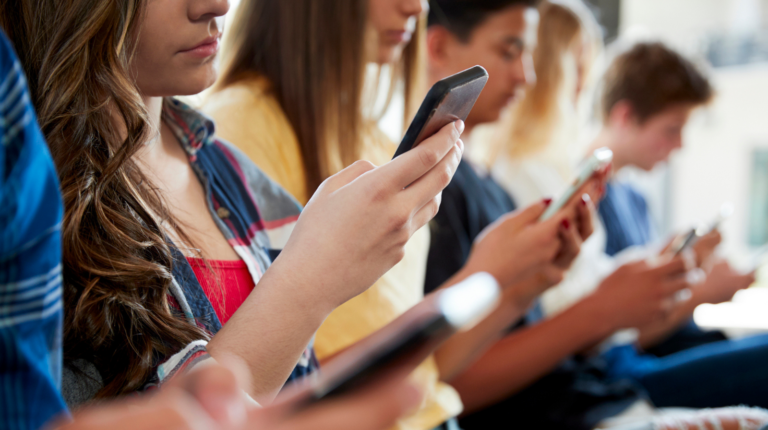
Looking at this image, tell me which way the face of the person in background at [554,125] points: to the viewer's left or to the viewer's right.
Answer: to the viewer's right

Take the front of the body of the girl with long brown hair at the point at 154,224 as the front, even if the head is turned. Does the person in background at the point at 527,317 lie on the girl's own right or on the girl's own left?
on the girl's own left

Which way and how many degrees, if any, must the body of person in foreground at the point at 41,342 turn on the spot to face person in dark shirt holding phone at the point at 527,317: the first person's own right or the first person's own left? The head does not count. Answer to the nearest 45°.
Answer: approximately 45° to the first person's own left

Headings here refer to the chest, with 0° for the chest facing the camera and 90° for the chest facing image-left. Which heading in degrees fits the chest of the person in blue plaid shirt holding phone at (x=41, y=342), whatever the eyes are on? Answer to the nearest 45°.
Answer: approximately 270°

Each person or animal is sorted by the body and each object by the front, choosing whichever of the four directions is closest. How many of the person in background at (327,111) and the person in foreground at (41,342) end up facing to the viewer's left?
0

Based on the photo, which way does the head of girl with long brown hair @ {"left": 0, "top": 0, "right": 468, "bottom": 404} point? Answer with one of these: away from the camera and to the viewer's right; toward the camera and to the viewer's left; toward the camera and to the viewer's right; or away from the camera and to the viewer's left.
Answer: toward the camera and to the viewer's right

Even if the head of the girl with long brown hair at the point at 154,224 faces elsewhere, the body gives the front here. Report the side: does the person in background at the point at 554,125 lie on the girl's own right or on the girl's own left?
on the girl's own left

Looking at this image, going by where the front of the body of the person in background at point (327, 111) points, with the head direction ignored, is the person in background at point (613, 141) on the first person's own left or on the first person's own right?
on the first person's own left
